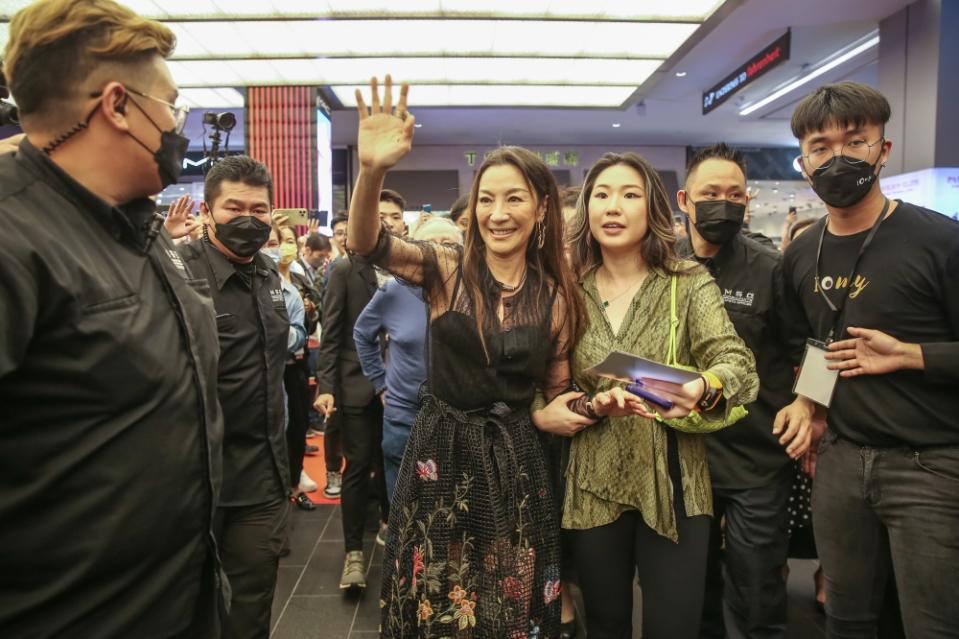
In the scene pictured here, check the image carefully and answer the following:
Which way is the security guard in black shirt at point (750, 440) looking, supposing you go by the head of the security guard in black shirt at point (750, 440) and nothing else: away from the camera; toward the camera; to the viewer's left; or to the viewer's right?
toward the camera

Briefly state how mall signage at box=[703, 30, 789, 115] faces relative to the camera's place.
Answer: facing the viewer and to the left of the viewer

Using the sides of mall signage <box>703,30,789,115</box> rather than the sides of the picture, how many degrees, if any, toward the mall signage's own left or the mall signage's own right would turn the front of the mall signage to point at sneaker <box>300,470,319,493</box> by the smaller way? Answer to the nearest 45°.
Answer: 0° — it already faces it

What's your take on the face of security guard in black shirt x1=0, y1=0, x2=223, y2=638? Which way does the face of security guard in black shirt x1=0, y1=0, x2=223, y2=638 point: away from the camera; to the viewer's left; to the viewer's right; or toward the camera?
to the viewer's right

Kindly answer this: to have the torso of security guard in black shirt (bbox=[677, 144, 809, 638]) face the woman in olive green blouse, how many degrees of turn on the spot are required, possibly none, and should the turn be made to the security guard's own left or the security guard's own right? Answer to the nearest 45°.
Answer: approximately 45° to the security guard's own right

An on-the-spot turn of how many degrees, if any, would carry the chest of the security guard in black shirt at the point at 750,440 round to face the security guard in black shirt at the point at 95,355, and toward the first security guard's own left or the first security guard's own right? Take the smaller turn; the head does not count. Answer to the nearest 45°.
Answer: approximately 45° to the first security guard's own right

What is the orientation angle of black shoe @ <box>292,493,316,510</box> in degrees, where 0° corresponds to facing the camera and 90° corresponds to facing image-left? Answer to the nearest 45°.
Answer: approximately 315°

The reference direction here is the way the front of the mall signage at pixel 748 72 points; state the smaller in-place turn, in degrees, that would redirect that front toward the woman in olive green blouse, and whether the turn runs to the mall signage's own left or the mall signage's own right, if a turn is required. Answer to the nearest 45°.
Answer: approximately 45° to the mall signage's own left

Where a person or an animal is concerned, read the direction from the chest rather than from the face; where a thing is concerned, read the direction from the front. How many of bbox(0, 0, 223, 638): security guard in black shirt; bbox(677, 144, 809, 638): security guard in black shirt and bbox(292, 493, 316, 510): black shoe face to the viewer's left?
0

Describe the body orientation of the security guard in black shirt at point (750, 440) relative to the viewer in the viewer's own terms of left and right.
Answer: facing the viewer

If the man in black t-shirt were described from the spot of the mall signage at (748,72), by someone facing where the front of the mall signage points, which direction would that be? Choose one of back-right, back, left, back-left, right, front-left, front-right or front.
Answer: front-left

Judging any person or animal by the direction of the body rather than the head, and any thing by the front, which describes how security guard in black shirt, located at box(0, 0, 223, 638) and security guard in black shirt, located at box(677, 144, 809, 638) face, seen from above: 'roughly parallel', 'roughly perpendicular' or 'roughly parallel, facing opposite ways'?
roughly perpendicular

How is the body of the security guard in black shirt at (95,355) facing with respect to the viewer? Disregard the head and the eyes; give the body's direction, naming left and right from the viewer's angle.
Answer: facing the viewer and to the right of the viewer

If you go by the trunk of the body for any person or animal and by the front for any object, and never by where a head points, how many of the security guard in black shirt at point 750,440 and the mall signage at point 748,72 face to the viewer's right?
0
